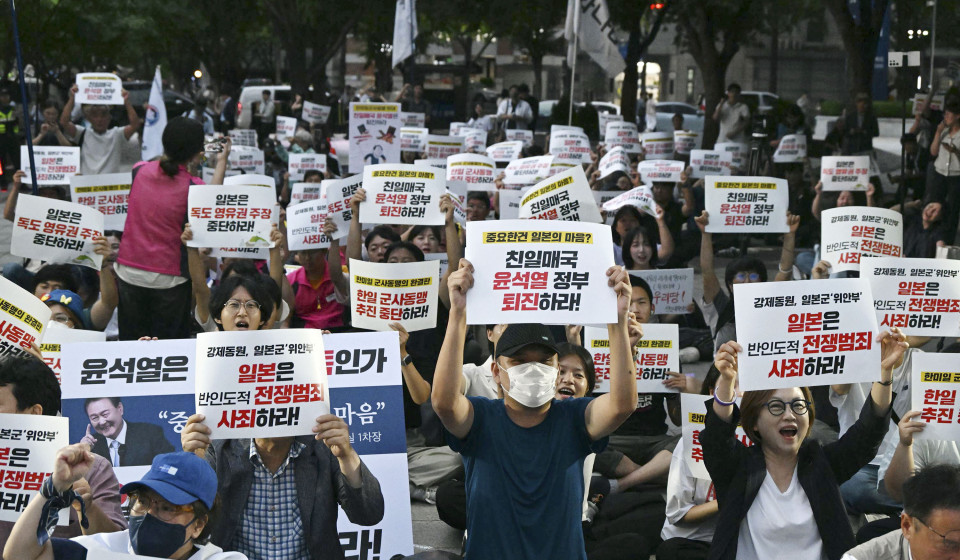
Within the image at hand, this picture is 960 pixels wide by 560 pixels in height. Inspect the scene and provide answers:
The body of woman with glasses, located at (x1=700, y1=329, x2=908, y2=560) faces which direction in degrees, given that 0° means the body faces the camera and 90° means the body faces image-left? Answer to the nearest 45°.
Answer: approximately 0°

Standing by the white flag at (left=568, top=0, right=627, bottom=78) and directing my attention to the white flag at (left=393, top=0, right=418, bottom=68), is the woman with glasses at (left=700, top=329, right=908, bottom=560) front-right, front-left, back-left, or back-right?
back-left

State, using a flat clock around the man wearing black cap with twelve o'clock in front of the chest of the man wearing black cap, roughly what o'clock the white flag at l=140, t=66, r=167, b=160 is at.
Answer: The white flag is roughly at 5 o'clock from the man wearing black cap.

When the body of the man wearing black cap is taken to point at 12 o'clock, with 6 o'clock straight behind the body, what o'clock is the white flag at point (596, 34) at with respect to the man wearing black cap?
The white flag is roughly at 6 o'clock from the man wearing black cap.

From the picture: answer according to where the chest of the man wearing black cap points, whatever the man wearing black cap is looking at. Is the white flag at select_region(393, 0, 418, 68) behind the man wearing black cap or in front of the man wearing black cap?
behind

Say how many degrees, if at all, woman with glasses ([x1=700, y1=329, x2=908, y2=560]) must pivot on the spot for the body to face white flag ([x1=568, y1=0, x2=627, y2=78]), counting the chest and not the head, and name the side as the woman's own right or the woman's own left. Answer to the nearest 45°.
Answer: approximately 180°

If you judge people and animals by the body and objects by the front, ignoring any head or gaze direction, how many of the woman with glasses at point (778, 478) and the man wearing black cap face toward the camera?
2

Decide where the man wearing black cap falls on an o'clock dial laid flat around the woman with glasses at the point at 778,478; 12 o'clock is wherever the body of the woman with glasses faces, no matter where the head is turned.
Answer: The man wearing black cap is roughly at 2 o'clock from the woman with glasses.

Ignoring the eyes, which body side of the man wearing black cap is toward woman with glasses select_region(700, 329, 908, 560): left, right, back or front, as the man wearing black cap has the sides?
left

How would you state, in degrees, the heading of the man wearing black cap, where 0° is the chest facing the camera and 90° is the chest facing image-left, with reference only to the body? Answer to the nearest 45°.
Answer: approximately 0°
